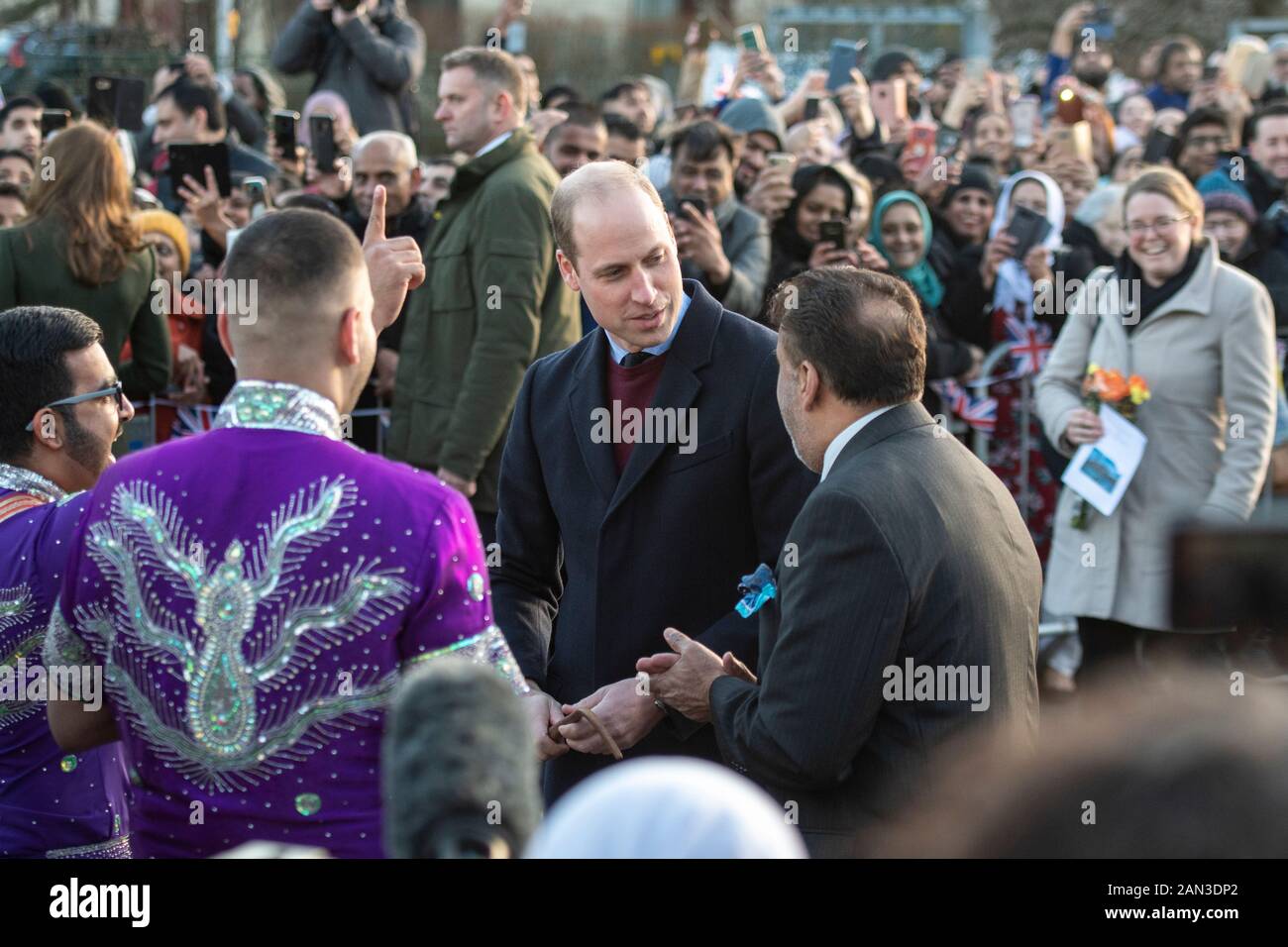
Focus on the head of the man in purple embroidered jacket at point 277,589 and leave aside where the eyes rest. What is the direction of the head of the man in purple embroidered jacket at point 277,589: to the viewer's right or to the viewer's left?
to the viewer's right

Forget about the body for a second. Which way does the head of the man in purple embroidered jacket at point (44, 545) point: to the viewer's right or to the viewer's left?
to the viewer's right

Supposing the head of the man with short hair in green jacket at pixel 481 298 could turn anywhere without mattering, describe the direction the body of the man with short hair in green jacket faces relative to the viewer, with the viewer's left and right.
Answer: facing to the left of the viewer

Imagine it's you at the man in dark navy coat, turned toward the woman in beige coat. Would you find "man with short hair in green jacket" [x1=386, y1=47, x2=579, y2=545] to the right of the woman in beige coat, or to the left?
left

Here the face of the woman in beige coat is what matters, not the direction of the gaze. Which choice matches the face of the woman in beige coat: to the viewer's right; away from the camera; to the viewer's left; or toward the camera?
toward the camera

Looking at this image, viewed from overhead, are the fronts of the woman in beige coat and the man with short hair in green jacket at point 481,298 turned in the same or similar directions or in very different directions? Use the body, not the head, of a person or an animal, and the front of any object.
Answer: same or similar directions

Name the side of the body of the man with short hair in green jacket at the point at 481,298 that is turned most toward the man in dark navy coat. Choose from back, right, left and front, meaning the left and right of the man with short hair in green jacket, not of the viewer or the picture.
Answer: left

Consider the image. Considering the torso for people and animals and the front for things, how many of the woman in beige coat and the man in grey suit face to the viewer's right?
0

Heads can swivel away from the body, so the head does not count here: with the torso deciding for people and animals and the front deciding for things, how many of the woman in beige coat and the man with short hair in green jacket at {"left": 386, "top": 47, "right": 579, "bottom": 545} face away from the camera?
0

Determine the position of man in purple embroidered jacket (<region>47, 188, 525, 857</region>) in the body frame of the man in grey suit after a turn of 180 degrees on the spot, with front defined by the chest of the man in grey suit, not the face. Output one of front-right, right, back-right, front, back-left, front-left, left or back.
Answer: right

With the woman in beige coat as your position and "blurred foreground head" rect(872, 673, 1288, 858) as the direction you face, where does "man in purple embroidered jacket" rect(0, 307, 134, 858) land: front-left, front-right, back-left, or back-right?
front-right

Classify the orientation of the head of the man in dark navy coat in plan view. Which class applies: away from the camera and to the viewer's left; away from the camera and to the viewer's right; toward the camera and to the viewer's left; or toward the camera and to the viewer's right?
toward the camera and to the viewer's right

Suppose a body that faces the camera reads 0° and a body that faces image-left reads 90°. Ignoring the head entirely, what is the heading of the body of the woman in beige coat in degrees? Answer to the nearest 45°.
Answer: approximately 45°

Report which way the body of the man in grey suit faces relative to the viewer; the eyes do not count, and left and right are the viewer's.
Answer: facing away from the viewer and to the left of the viewer

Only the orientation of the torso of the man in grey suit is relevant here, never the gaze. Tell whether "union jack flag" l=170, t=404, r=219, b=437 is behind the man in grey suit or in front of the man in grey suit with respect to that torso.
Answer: in front

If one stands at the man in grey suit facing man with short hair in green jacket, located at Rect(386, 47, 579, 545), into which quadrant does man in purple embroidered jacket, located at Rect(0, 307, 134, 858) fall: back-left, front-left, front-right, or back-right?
front-left
